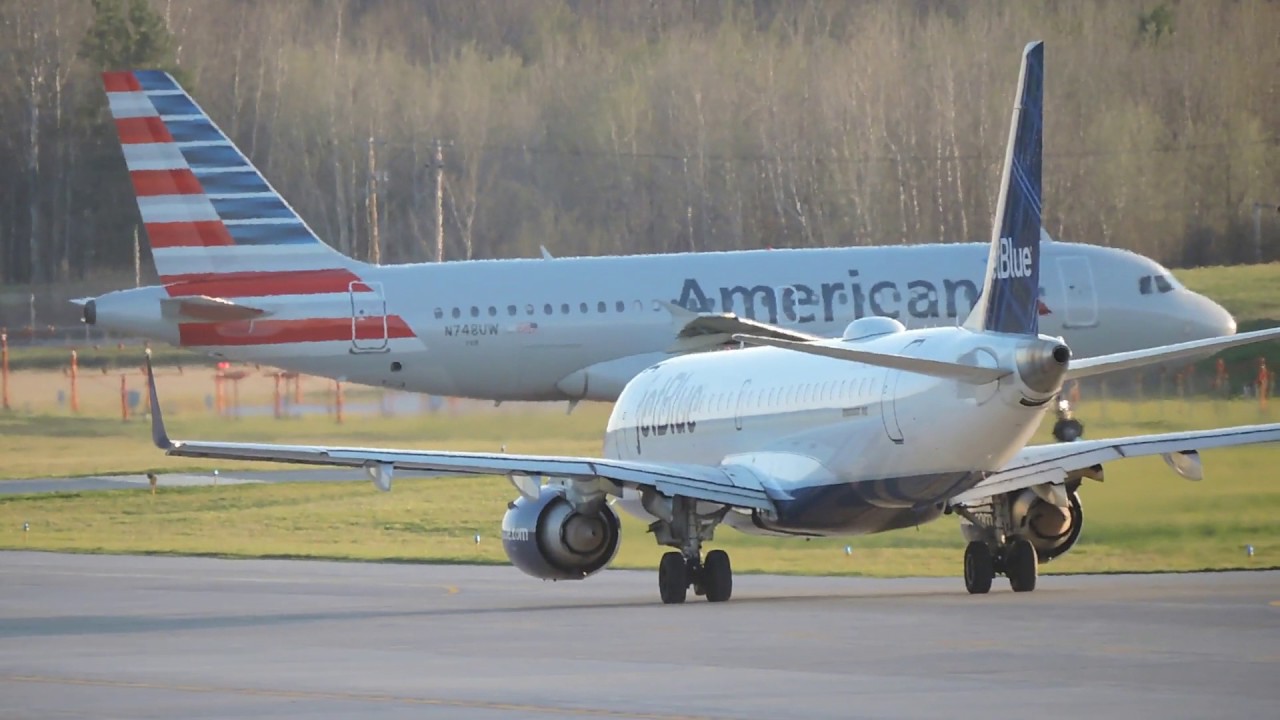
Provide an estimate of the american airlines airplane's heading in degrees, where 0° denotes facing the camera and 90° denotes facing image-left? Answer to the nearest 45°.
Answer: approximately 270°

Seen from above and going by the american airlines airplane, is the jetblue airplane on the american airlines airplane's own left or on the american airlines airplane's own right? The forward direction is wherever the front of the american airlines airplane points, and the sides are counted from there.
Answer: on the american airlines airplane's own right
